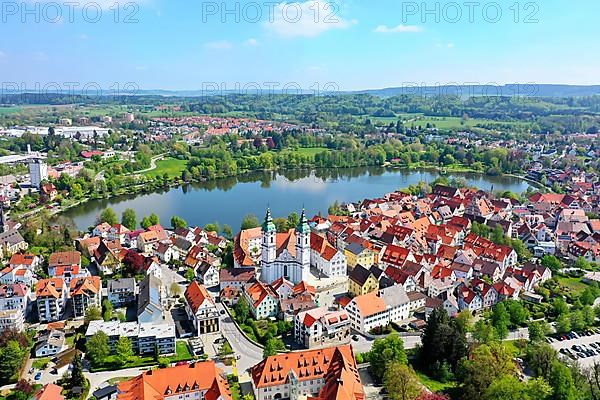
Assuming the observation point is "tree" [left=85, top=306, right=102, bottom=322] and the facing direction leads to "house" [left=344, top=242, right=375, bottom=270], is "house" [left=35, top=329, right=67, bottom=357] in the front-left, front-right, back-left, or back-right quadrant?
back-right

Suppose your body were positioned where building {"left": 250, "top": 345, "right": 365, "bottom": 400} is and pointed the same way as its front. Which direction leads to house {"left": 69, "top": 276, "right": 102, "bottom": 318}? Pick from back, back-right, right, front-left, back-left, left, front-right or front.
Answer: back-right

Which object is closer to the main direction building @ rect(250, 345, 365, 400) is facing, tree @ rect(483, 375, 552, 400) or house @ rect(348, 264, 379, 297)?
the tree

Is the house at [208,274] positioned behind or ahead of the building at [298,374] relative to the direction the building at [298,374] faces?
behind

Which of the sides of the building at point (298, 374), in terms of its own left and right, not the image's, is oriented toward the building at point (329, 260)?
back

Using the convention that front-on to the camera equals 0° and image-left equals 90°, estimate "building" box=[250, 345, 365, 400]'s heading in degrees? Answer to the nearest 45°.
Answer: approximately 0°

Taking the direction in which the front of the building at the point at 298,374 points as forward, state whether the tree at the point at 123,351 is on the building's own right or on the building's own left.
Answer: on the building's own right

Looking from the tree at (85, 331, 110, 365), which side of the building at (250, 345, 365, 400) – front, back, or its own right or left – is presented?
right

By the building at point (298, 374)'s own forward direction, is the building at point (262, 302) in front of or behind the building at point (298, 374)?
behind

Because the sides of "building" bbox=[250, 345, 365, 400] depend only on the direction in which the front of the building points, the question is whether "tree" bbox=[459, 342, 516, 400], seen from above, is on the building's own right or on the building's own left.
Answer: on the building's own left

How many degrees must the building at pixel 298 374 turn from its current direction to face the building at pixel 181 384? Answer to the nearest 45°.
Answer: approximately 90° to its right

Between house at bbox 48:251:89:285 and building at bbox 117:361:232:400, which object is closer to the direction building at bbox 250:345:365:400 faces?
the building

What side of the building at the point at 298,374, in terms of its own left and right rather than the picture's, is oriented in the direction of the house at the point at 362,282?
back
